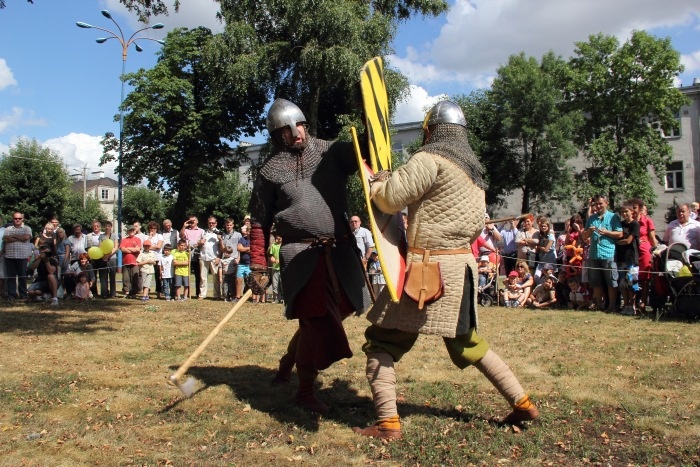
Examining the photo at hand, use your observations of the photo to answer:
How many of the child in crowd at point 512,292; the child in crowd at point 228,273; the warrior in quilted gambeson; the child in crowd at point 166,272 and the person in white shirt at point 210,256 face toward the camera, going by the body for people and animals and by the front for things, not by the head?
4

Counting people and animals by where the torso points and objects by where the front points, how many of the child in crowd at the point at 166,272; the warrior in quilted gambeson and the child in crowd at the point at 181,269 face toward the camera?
2

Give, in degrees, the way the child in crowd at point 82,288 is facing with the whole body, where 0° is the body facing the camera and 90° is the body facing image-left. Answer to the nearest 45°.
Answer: approximately 0°

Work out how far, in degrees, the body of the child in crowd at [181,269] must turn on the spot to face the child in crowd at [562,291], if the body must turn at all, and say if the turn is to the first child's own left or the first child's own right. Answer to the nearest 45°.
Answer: approximately 45° to the first child's own left

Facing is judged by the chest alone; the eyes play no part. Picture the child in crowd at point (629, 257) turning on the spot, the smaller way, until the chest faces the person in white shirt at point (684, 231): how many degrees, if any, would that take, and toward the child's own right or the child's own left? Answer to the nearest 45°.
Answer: approximately 135° to the child's own left

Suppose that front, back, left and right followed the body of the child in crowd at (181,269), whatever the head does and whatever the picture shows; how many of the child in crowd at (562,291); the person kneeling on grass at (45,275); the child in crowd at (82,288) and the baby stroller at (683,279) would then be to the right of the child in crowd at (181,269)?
2

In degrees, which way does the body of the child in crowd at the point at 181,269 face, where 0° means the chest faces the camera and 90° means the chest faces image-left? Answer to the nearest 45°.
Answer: approximately 0°

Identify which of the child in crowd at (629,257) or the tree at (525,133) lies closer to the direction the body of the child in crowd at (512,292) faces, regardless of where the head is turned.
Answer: the child in crowd

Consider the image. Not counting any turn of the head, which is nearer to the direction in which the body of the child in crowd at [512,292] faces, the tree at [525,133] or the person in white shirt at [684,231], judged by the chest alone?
the person in white shirt

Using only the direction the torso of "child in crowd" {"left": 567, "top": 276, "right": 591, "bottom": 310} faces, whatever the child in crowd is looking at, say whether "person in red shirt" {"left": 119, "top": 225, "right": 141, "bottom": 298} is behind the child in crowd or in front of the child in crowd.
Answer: in front

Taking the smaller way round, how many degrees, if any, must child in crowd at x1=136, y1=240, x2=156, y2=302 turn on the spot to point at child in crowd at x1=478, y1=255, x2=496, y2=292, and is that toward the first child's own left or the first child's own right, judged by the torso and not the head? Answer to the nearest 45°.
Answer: approximately 45° to the first child's own left
